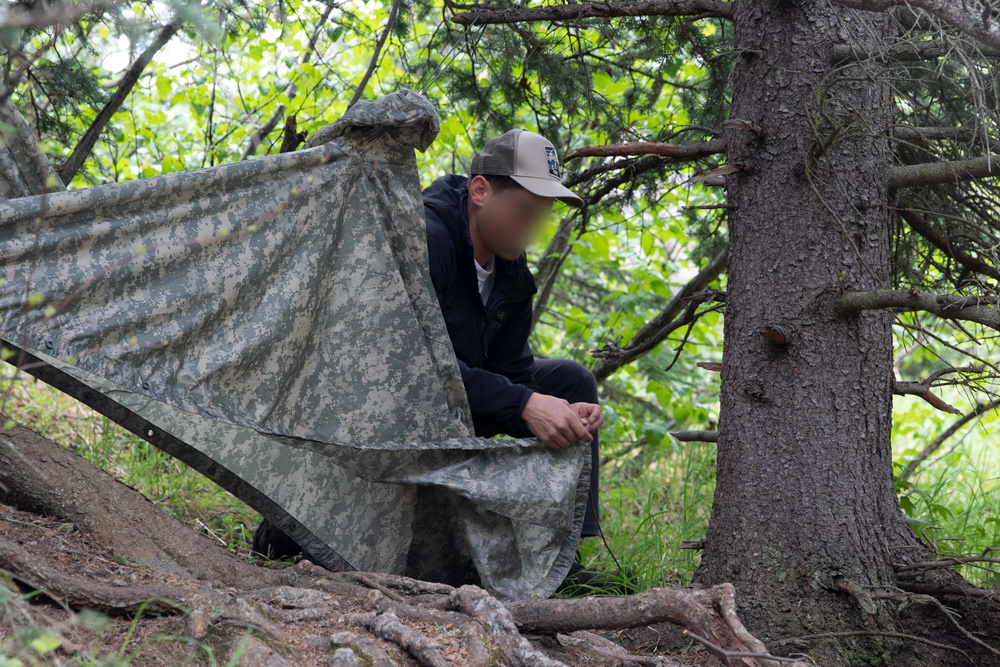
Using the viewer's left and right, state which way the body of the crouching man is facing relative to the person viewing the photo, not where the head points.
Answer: facing the viewer and to the right of the viewer

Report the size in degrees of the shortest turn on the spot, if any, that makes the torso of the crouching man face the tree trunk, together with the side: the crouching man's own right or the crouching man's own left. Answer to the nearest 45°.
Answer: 0° — they already face it

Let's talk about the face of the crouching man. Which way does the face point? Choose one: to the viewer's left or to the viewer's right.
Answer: to the viewer's right
